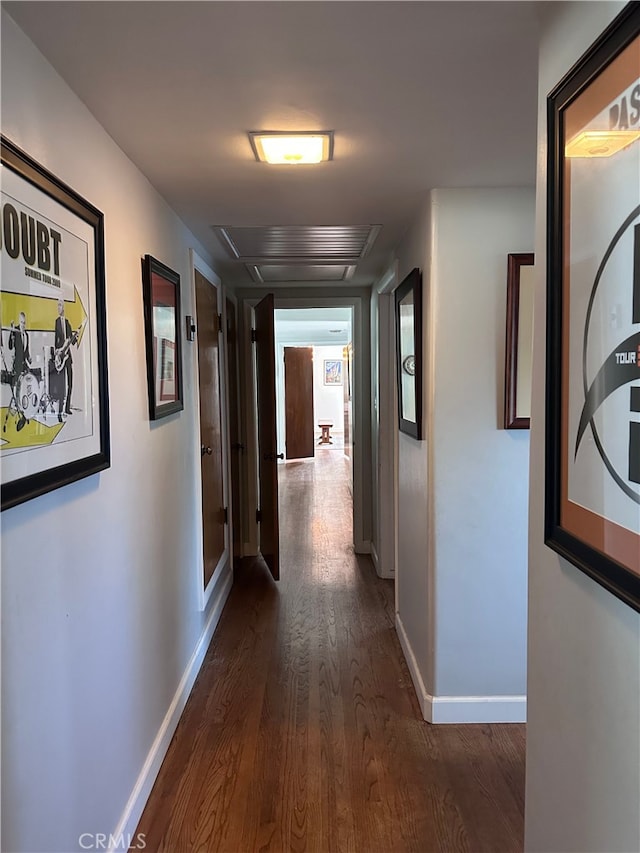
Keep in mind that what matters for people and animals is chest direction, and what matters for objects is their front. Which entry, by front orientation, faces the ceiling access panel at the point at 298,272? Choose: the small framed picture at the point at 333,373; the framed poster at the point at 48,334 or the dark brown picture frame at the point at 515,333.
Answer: the small framed picture

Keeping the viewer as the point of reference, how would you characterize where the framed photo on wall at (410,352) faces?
facing to the left of the viewer

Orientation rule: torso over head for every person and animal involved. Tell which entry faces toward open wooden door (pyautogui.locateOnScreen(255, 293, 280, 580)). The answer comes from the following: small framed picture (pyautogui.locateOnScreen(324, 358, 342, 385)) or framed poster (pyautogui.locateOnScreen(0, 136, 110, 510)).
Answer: the small framed picture

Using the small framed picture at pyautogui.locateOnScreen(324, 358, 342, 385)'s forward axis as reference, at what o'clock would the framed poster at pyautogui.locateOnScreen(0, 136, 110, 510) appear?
The framed poster is roughly at 12 o'clock from the small framed picture.

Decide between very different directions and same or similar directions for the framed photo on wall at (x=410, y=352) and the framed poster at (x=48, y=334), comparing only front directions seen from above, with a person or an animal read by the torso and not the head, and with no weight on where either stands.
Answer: very different directions

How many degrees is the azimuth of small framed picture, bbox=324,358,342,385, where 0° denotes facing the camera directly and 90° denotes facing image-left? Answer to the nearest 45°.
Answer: approximately 0°

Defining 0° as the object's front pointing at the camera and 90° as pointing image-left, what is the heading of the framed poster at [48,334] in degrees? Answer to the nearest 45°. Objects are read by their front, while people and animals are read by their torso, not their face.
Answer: approximately 315°
